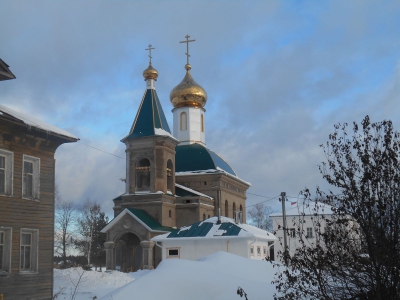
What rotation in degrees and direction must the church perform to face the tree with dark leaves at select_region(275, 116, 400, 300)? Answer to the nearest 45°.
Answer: approximately 45° to its left

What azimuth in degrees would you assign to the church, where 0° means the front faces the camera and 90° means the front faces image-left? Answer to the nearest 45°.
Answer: approximately 45°

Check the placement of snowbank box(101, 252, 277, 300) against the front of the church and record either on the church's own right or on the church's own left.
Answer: on the church's own left
